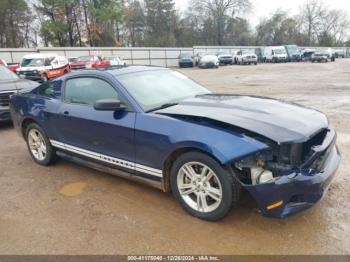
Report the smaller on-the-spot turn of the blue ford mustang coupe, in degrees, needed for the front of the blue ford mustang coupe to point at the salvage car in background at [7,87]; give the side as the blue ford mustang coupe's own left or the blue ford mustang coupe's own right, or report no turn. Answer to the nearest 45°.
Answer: approximately 180°

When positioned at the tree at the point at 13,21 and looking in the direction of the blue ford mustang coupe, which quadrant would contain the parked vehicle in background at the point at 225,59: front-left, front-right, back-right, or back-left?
front-left

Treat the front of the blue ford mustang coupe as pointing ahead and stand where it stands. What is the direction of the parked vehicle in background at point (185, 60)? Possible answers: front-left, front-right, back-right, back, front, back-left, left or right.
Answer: back-left

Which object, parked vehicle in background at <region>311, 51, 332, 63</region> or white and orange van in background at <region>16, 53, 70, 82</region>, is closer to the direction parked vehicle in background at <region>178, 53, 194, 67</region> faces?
the white and orange van in background

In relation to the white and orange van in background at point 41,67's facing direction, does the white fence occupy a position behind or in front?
behind

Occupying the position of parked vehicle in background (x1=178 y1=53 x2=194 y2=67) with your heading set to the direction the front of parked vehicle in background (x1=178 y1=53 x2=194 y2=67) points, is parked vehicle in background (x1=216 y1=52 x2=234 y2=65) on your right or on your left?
on your left

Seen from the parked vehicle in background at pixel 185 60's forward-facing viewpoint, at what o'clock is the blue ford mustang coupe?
The blue ford mustang coupe is roughly at 12 o'clock from the parked vehicle in background.

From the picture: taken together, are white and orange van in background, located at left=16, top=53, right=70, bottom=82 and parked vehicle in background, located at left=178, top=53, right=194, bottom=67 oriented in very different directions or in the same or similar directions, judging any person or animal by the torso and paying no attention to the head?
same or similar directions

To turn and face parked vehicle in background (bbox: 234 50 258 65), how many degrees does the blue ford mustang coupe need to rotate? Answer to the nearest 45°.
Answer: approximately 135° to its left

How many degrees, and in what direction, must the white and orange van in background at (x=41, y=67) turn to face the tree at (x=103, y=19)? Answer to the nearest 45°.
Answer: approximately 135° to its right

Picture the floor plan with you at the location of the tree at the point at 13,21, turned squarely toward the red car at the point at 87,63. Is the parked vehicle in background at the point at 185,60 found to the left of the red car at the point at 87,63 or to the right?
left

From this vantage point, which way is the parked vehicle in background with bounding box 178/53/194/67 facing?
toward the camera

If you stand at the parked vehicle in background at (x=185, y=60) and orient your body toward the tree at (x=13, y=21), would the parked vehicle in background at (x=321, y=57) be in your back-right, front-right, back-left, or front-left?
back-right

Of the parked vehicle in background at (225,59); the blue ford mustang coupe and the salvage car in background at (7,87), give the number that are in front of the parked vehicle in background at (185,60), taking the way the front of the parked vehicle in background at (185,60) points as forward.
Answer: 2

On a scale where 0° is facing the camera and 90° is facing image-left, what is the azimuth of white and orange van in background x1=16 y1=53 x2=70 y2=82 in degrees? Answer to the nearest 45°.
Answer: approximately 45°

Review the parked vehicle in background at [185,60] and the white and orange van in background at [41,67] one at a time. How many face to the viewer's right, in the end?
0
